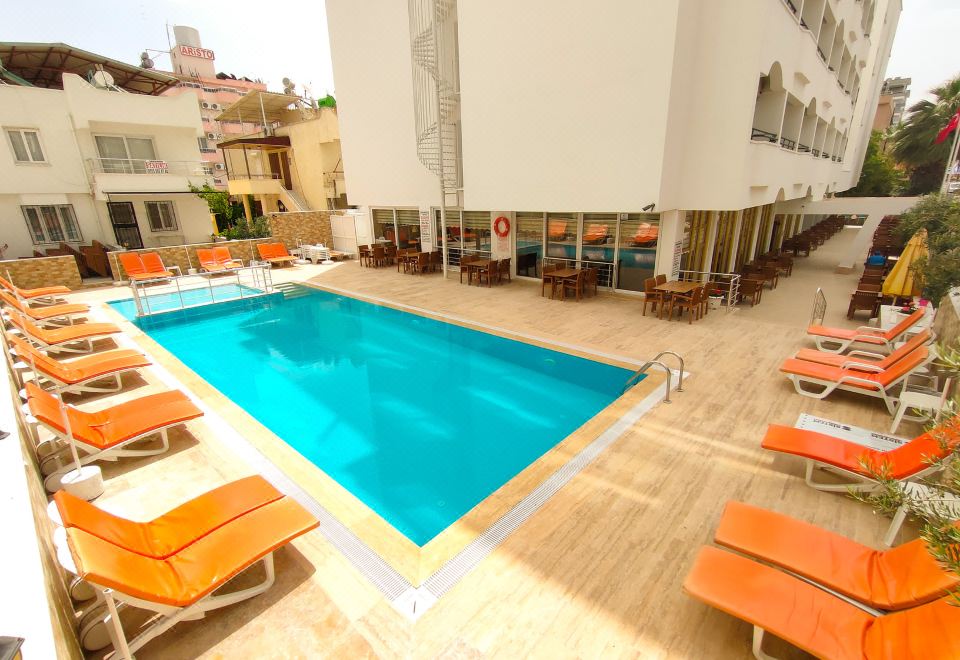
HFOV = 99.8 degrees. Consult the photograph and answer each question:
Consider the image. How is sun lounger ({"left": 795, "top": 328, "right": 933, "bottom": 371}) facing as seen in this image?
to the viewer's left

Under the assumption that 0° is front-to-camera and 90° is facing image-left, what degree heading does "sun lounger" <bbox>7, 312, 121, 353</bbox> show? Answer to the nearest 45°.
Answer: approximately 270°

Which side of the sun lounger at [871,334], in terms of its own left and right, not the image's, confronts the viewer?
left

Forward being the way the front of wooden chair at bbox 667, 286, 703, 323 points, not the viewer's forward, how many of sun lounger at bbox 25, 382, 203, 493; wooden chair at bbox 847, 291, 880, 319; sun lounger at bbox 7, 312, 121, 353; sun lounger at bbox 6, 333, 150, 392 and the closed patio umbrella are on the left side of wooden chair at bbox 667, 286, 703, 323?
3

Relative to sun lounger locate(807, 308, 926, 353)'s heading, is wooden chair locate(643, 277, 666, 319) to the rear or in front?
in front

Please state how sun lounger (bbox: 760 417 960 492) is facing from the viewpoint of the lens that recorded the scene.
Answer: facing to the left of the viewer

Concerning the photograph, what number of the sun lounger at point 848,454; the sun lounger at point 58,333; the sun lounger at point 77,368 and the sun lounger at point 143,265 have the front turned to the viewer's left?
1

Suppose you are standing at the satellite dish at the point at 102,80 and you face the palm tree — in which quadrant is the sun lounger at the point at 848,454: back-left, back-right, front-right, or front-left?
front-right

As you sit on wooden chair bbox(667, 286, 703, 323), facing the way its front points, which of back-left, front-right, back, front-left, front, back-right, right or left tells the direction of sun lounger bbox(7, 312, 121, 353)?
left

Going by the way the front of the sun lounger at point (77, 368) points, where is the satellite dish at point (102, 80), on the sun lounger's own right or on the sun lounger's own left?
on the sun lounger's own left

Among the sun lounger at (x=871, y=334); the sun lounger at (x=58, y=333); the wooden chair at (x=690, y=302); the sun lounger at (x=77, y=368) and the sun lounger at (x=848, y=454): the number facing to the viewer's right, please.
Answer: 2

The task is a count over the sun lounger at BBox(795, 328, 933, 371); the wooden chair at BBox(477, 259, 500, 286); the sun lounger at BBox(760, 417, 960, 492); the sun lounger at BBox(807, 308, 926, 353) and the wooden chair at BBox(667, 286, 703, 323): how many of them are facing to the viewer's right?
0

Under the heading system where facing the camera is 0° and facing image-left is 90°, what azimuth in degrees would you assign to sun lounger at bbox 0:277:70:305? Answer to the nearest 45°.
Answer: approximately 270°

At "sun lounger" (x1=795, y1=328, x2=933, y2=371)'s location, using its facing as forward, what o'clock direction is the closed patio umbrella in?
The closed patio umbrella is roughly at 3 o'clock from the sun lounger.

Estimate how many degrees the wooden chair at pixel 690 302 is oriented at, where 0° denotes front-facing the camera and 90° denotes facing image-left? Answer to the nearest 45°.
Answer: approximately 135°

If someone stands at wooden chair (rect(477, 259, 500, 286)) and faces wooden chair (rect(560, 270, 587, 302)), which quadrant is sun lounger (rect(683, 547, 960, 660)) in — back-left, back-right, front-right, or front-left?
front-right
